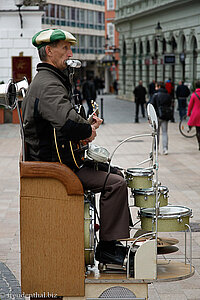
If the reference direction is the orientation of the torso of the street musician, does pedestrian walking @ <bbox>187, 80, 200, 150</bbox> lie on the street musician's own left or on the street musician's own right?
on the street musician's own left

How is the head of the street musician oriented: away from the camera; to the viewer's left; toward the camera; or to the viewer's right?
to the viewer's right

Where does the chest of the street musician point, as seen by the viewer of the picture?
to the viewer's right

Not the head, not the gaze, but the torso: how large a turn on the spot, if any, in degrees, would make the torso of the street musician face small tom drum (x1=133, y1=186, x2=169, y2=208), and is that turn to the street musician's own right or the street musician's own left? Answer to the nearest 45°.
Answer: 0° — they already face it

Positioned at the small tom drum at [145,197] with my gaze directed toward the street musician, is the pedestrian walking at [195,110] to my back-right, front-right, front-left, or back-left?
back-right

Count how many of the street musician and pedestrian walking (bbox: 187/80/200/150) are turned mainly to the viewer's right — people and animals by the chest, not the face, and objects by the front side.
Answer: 1
